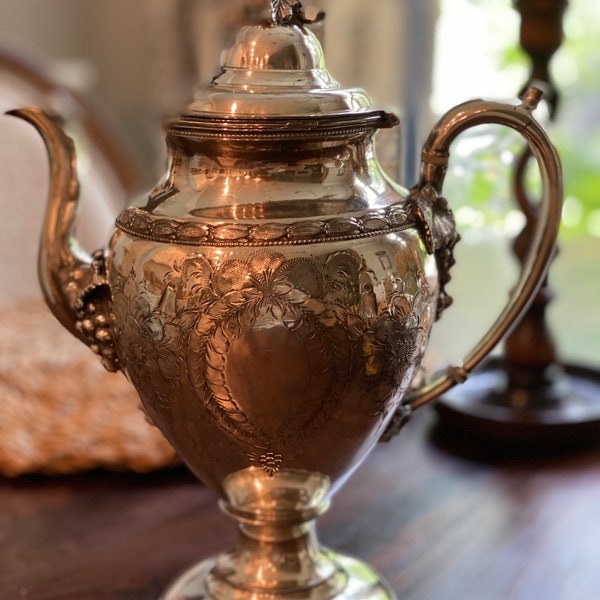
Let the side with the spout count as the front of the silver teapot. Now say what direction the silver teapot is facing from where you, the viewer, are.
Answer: facing to the left of the viewer
